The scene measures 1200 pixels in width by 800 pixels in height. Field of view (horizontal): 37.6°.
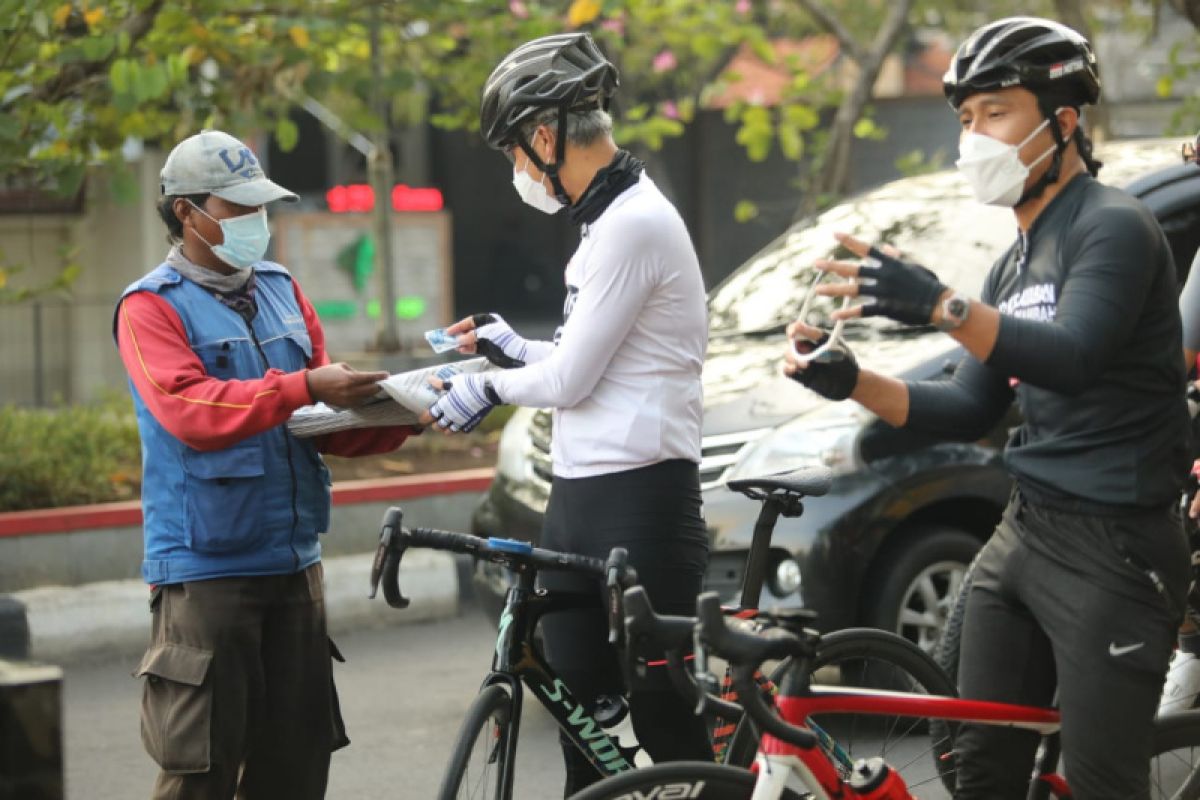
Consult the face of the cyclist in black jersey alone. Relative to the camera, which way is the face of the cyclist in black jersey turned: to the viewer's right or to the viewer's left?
to the viewer's left

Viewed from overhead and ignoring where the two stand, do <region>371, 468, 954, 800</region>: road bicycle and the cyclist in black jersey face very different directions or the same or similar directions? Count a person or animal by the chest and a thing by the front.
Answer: same or similar directions

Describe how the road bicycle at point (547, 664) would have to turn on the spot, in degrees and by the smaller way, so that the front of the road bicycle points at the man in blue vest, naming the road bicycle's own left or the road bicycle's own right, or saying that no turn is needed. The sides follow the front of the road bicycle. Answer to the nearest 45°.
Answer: approximately 45° to the road bicycle's own right

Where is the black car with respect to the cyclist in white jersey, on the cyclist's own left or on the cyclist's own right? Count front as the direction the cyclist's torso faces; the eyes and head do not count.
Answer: on the cyclist's own right

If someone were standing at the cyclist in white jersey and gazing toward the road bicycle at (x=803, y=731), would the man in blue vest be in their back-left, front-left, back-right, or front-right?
back-right

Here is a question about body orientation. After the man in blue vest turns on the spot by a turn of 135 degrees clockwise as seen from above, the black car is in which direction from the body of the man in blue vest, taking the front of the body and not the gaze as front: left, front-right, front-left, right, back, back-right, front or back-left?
back-right

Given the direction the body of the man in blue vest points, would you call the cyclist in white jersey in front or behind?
in front

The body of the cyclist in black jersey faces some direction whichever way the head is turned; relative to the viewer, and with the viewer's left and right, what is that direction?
facing the viewer and to the left of the viewer

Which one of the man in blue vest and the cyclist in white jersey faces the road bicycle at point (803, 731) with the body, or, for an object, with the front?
the man in blue vest

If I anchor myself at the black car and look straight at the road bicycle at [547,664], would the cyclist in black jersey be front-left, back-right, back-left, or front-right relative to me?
front-left

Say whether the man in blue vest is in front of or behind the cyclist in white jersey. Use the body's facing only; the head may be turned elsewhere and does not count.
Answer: in front

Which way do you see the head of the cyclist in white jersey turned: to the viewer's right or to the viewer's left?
to the viewer's left

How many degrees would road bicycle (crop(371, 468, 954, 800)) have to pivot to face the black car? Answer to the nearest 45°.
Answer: approximately 135° to its right

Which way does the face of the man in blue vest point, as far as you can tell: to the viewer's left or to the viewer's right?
to the viewer's right

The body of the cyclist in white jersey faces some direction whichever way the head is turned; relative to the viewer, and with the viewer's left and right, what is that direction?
facing to the left of the viewer
